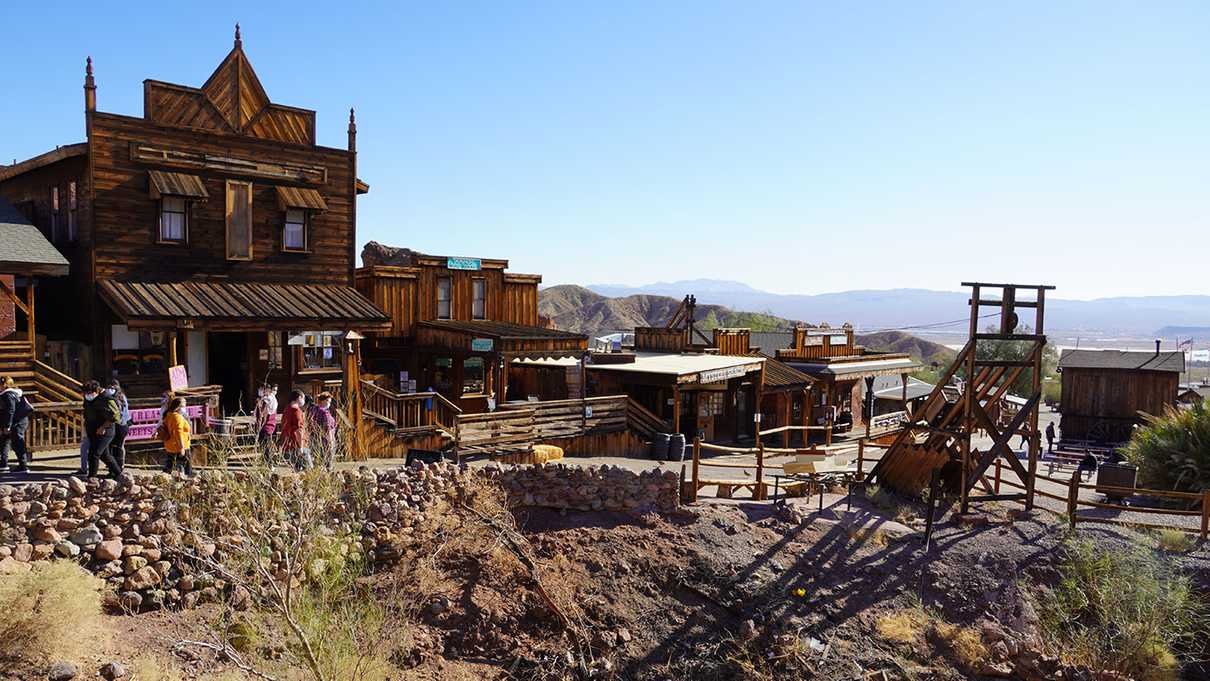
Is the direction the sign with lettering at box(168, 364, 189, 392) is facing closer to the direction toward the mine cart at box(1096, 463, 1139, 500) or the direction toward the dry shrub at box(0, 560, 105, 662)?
the dry shrub

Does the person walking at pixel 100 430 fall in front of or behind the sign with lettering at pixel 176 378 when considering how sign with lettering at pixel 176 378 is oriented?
in front

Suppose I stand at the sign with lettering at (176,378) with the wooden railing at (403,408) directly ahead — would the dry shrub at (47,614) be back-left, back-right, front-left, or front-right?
back-right

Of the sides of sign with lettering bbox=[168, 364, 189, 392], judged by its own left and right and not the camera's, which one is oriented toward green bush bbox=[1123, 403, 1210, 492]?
left

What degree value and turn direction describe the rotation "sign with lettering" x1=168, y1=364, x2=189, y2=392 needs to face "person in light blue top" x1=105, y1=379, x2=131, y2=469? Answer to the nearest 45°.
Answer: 0° — it already faces them

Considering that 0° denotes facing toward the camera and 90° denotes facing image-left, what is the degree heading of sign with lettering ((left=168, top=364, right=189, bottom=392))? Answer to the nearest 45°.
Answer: approximately 0°

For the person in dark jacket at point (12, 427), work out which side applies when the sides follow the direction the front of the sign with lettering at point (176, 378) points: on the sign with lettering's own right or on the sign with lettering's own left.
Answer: on the sign with lettering's own right

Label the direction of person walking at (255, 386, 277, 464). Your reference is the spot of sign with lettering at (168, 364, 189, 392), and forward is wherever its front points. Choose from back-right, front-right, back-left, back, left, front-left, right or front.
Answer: front-left

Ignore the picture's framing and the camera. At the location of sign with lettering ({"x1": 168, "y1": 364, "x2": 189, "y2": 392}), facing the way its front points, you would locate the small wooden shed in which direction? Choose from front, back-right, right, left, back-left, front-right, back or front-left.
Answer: left

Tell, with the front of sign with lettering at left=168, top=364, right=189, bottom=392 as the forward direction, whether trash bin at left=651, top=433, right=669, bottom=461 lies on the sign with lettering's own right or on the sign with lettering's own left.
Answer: on the sign with lettering's own left

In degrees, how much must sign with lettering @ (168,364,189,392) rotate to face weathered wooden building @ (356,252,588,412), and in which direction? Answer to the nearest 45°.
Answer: approximately 135° to its left

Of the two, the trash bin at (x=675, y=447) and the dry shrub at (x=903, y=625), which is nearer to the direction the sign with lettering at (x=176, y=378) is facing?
the dry shrub
